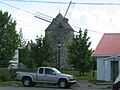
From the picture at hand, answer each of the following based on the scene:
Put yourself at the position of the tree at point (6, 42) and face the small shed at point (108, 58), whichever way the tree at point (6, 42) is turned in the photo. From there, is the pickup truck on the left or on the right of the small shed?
right

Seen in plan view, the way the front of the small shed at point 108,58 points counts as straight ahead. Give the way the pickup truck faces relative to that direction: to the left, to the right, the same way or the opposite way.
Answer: to the left

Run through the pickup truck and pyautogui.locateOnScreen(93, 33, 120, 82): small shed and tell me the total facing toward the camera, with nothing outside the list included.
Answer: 1

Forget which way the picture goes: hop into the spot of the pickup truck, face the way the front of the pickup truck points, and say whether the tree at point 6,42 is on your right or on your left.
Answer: on your left

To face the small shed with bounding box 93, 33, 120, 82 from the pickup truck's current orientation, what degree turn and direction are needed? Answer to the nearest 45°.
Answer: approximately 45° to its left

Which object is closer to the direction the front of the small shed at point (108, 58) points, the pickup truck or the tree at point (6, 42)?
the pickup truck

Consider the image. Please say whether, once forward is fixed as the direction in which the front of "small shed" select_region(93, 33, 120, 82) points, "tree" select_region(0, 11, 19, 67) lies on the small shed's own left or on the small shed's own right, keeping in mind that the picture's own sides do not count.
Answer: on the small shed's own right

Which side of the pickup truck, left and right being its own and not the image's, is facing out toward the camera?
right

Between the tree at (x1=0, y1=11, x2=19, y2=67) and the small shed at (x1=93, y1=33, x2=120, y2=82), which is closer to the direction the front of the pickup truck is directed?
the small shed

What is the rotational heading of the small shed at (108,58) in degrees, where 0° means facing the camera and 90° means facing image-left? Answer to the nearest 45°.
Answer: approximately 0°

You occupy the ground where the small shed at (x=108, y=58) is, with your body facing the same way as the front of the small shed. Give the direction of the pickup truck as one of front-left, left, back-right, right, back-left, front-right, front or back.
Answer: front-right
